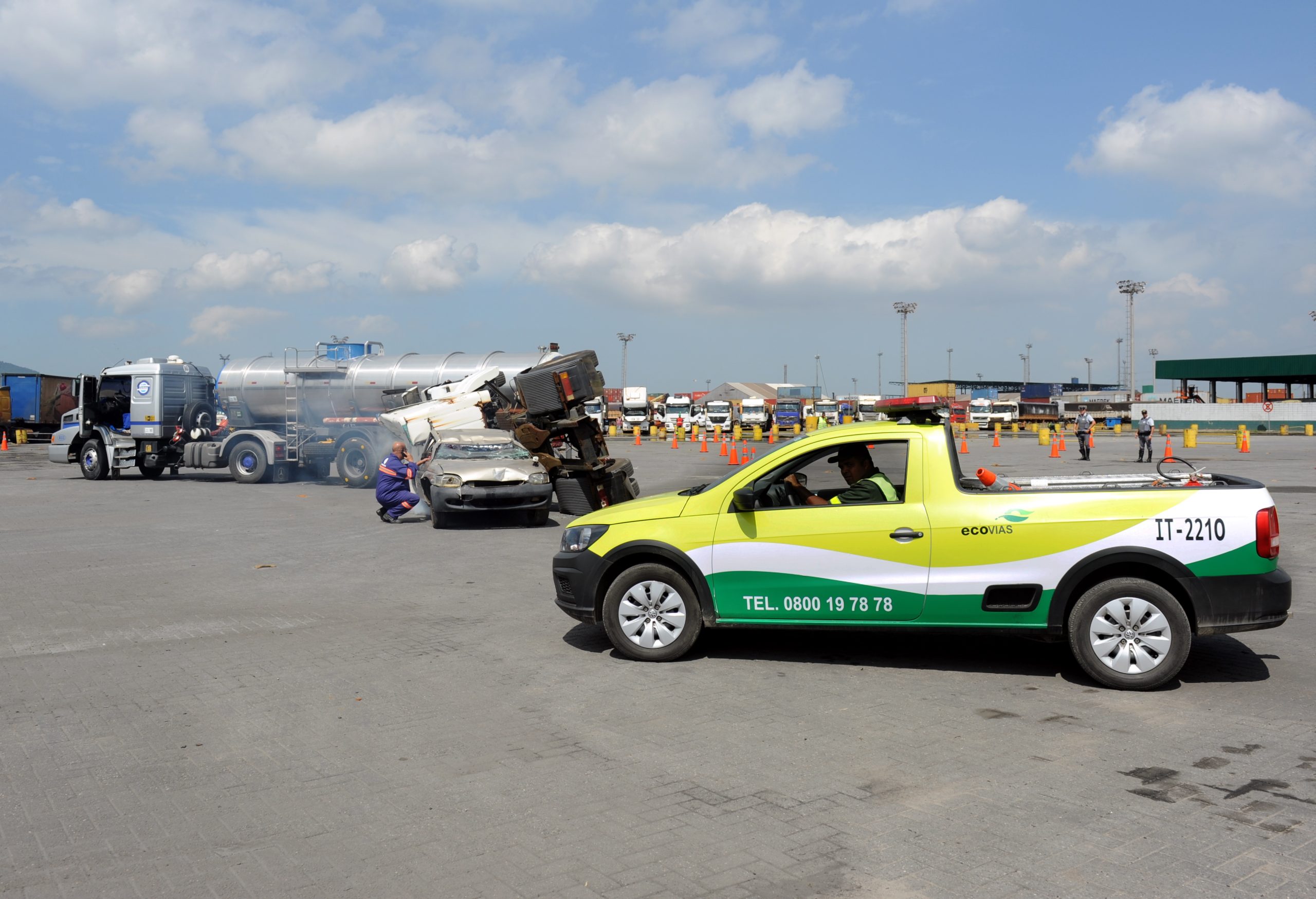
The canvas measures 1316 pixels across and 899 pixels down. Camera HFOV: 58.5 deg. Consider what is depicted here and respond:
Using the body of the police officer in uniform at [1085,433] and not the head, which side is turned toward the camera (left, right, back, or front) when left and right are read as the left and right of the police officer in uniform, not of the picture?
front

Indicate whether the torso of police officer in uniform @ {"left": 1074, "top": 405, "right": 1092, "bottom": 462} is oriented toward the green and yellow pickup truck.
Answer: yes

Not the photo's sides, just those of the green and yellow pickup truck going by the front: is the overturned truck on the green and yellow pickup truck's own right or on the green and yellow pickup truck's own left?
on the green and yellow pickup truck's own right

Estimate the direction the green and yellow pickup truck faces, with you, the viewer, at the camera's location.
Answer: facing to the left of the viewer

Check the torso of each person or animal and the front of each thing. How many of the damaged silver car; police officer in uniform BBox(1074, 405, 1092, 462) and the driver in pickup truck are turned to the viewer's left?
1

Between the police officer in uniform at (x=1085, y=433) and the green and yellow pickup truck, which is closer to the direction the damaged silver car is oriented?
the green and yellow pickup truck

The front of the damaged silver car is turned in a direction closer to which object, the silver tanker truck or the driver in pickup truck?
the driver in pickup truck

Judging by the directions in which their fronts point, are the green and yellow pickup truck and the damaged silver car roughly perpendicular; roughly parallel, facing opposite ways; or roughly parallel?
roughly perpendicular

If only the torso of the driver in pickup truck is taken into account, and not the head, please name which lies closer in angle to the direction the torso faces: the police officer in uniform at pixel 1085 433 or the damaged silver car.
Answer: the damaged silver car

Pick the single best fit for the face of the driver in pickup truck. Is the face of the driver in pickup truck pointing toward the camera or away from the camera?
toward the camera

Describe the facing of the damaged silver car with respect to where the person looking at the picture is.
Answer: facing the viewer

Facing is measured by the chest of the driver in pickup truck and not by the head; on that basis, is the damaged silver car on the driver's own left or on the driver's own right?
on the driver's own right

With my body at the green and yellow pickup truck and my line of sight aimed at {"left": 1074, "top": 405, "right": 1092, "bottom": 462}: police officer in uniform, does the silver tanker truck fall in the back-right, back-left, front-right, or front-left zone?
front-left

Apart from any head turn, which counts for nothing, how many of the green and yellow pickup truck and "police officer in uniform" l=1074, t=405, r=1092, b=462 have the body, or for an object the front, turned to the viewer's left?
1

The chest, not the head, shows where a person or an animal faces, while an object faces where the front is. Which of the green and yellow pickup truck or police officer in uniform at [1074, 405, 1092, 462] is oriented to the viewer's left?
the green and yellow pickup truck

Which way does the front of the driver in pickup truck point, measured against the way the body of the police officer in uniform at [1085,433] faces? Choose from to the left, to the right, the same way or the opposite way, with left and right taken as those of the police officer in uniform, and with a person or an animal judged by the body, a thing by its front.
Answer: to the right

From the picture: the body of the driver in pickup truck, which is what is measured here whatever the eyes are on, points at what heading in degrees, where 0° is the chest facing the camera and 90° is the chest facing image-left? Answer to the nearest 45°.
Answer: approximately 90°

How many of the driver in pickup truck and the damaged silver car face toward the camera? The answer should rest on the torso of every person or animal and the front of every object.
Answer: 1
